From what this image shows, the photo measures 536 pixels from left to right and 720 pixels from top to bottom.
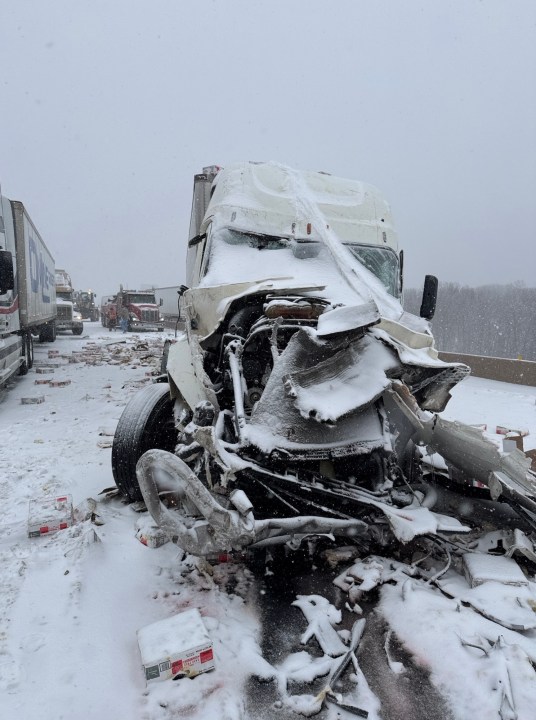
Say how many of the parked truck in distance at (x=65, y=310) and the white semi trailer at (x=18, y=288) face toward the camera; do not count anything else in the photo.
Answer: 2

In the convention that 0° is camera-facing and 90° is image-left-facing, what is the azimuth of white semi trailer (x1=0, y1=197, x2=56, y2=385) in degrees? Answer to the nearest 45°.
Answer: approximately 0°

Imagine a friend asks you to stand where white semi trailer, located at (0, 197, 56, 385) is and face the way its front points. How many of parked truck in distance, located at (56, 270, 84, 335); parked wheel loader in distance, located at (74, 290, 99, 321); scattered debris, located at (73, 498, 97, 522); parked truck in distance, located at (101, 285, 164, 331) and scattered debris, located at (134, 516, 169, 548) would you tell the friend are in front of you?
2

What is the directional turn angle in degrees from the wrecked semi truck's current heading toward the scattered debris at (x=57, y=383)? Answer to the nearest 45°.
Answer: approximately 135° to its right

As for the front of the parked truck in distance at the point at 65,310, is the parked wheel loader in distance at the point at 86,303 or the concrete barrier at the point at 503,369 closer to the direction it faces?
the concrete barrier

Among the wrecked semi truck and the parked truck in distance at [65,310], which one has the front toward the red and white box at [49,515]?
the parked truck in distance

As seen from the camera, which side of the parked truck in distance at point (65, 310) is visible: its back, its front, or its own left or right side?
front

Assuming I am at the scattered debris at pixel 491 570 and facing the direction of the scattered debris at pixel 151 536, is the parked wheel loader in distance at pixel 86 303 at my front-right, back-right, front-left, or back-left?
front-right

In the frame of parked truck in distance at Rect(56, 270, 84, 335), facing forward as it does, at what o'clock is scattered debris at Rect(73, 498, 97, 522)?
The scattered debris is roughly at 12 o'clock from the parked truck in distance.

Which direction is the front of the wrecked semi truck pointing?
toward the camera

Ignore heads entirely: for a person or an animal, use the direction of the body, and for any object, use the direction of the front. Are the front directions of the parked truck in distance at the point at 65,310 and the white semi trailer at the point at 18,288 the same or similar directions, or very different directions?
same or similar directions

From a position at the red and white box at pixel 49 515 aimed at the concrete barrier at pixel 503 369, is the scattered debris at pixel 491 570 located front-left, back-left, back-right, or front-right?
front-right

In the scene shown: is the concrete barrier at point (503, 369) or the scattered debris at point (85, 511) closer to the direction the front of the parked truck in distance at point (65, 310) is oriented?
the scattered debris

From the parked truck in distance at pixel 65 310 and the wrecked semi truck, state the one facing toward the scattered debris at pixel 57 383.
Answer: the parked truck in distance

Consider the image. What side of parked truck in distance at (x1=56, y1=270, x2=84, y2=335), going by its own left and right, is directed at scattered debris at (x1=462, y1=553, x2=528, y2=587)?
front

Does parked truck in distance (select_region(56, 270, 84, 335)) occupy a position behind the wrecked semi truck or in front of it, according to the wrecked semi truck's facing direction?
behind

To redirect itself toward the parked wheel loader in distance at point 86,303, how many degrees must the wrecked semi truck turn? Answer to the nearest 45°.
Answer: approximately 135° to its right
